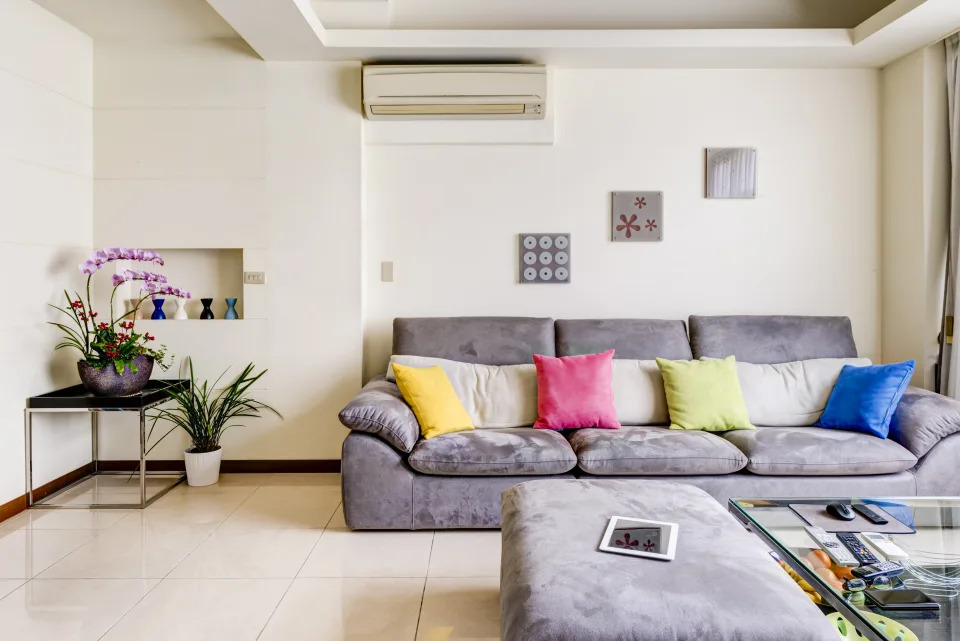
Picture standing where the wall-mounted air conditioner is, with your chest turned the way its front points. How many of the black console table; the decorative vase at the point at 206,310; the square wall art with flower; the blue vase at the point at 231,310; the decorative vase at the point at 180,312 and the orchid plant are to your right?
5

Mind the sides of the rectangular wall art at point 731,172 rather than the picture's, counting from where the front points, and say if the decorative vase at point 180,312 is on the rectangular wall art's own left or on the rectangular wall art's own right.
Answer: on the rectangular wall art's own right

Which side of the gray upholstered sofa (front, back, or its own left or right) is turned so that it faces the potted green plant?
right

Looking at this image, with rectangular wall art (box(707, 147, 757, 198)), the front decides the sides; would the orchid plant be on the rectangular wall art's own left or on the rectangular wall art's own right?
on the rectangular wall art's own right

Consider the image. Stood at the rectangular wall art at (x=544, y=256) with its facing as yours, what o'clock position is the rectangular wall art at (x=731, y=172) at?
the rectangular wall art at (x=731, y=172) is roughly at 9 o'clock from the rectangular wall art at (x=544, y=256).

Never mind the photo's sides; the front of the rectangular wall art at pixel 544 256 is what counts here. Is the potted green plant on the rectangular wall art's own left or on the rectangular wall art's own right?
on the rectangular wall art's own right

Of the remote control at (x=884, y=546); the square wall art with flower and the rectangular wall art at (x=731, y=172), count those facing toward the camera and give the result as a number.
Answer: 2

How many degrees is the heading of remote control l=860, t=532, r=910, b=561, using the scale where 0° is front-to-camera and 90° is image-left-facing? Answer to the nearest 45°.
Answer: approximately 135°

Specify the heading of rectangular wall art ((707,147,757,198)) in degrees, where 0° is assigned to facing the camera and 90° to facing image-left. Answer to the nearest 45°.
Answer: approximately 0°

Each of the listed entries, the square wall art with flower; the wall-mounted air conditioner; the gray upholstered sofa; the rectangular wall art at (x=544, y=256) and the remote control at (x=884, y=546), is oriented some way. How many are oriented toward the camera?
4

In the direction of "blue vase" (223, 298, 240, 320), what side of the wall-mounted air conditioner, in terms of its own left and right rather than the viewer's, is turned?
right
